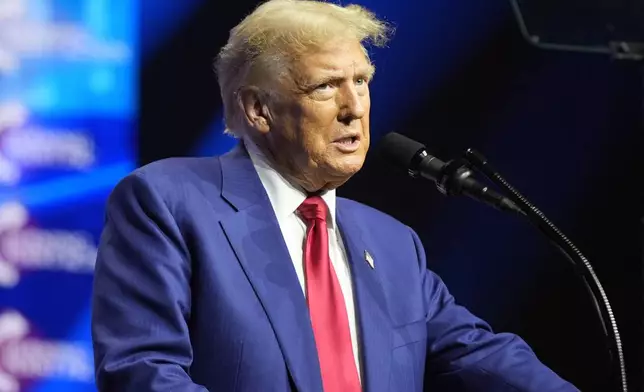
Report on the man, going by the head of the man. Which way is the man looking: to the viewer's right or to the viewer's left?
to the viewer's right

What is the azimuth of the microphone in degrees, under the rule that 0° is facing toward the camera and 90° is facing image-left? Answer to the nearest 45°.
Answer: approximately 90°

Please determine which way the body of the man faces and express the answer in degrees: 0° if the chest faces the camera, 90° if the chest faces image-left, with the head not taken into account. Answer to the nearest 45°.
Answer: approximately 315°

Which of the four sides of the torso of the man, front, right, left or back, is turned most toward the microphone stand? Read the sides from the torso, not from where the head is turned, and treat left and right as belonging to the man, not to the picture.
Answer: front
